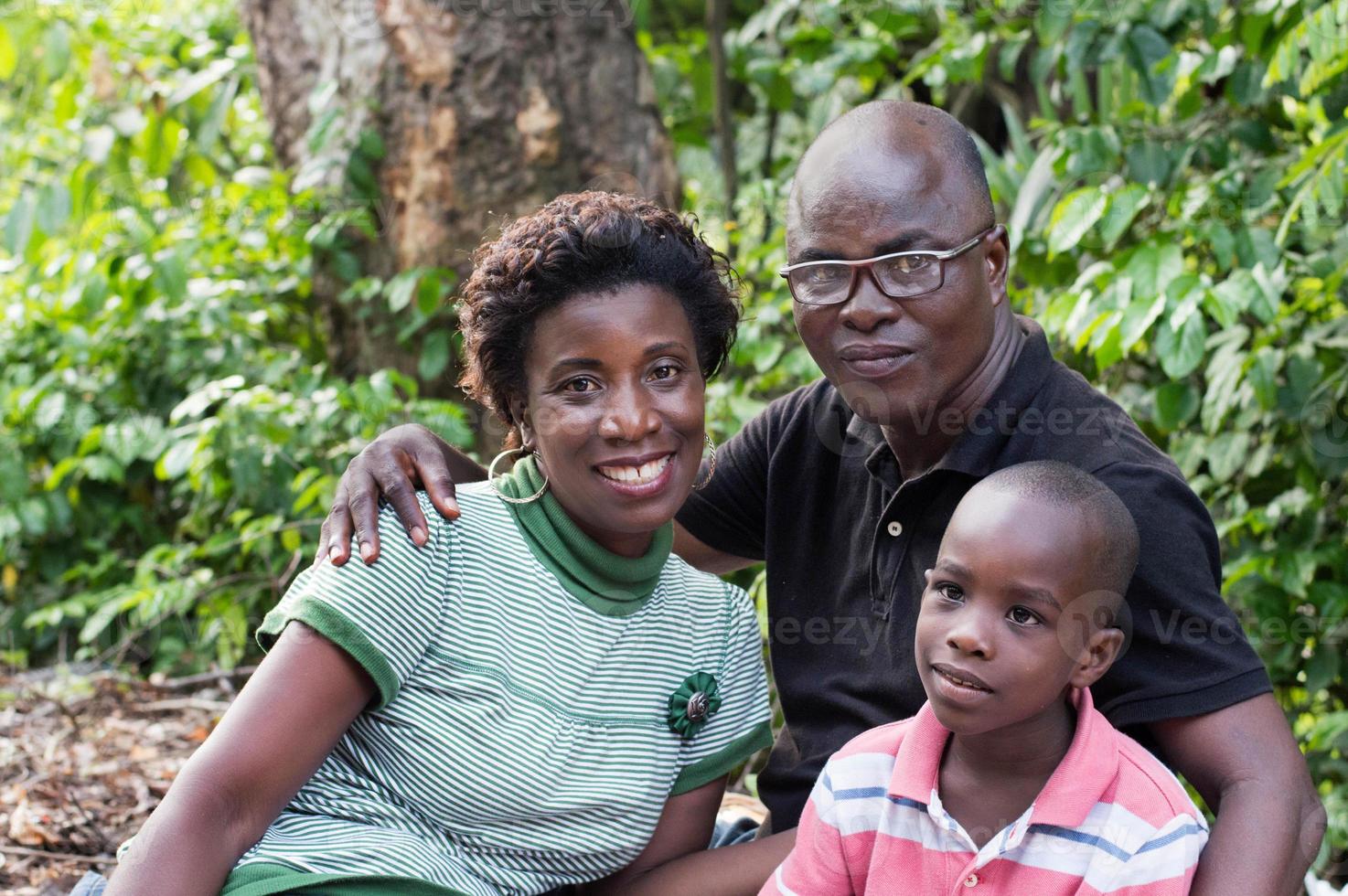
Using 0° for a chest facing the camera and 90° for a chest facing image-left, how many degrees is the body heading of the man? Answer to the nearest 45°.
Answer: approximately 45°

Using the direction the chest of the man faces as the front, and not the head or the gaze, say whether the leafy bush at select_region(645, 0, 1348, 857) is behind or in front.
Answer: behind

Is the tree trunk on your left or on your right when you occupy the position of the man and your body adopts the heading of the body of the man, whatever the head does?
on your right

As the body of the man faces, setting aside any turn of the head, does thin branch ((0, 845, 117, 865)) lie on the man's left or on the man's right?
on the man's right

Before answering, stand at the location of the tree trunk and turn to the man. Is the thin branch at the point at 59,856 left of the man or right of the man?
right
